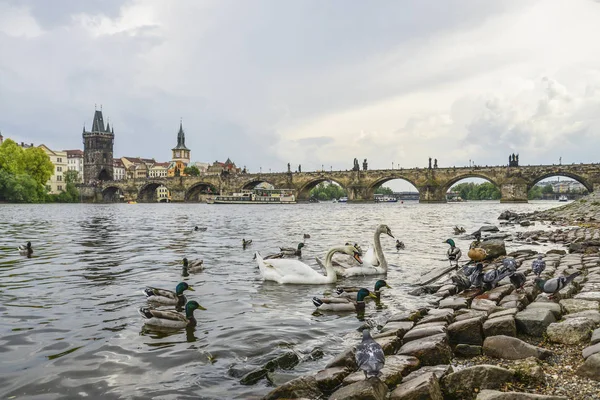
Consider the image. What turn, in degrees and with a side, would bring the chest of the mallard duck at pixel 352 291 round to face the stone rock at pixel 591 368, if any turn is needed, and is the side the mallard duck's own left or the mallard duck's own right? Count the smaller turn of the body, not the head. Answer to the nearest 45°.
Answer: approximately 45° to the mallard duck's own right

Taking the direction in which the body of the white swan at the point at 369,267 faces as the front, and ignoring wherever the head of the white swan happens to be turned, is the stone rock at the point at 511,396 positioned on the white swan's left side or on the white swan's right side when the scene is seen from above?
on the white swan's right side

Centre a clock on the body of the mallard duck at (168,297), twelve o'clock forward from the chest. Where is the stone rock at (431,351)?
The stone rock is roughly at 2 o'clock from the mallard duck.

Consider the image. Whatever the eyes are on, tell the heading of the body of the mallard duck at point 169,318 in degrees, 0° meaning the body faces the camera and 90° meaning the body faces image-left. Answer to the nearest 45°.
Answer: approximately 270°

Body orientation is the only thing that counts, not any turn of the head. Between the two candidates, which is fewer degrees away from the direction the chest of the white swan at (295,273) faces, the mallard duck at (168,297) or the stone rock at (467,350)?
the stone rock

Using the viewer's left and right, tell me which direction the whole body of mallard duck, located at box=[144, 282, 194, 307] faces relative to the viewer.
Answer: facing to the right of the viewer

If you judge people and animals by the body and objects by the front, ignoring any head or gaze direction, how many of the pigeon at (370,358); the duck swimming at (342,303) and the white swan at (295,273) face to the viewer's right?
2

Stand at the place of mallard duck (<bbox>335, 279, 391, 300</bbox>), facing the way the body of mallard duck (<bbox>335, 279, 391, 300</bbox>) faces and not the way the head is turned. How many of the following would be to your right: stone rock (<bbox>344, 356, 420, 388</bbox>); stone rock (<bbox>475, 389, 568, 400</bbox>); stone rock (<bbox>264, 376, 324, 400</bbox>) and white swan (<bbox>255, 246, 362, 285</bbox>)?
3

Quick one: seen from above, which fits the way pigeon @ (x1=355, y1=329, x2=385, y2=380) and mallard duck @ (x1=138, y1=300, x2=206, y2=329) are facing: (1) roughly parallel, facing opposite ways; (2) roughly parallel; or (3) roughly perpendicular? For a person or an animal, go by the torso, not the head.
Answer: roughly perpendicular

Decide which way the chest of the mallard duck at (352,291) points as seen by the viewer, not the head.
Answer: to the viewer's right

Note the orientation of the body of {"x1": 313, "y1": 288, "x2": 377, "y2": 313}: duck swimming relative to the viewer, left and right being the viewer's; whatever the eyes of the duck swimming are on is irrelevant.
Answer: facing to the right of the viewer

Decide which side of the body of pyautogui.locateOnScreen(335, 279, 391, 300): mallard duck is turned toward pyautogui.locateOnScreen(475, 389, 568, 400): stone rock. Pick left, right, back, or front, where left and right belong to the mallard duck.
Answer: right

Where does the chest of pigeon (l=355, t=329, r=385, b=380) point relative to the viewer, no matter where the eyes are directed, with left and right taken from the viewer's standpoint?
facing away from the viewer

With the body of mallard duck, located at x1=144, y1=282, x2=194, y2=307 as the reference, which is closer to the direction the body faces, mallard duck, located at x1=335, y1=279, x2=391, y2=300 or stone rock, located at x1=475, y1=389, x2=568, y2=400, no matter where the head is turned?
the mallard duck
